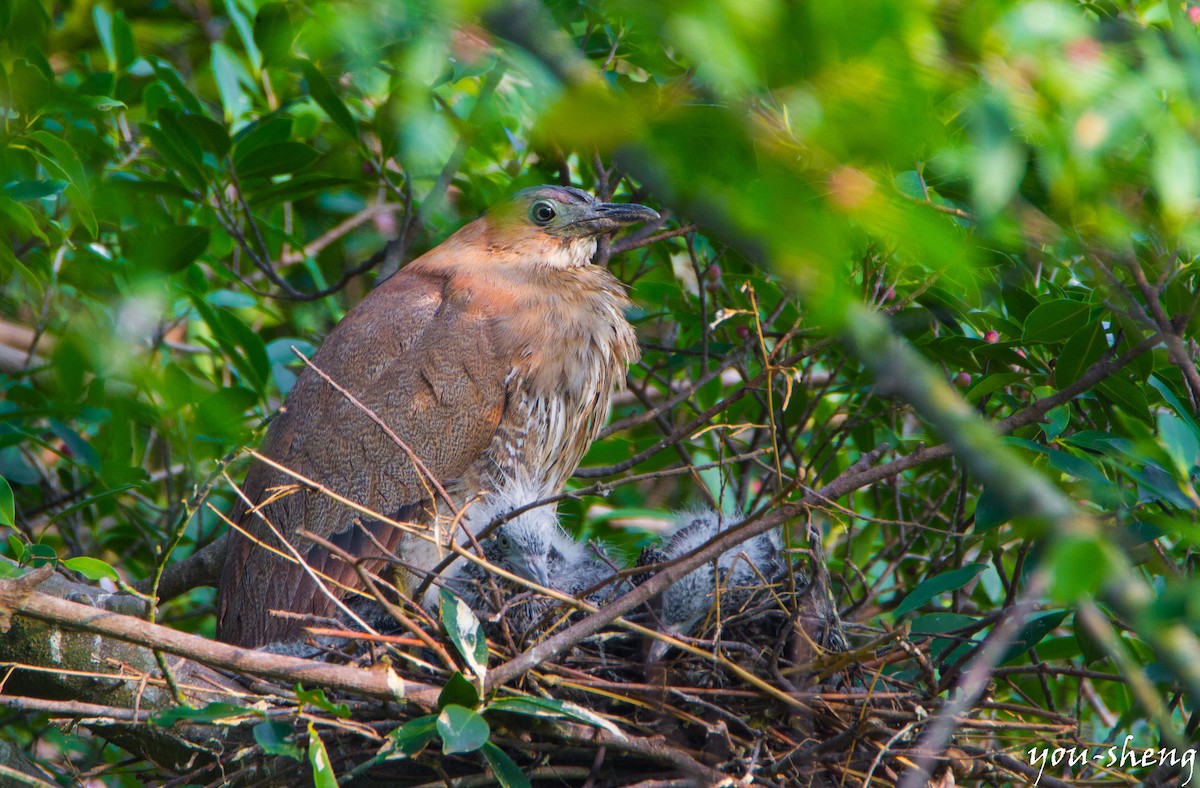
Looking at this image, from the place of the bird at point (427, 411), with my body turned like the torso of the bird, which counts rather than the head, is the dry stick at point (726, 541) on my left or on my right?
on my right

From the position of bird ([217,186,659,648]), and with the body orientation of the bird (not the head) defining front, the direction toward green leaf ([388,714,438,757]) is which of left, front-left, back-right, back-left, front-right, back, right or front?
right

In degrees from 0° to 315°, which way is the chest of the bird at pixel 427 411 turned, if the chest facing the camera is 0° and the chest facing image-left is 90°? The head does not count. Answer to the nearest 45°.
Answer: approximately 270°

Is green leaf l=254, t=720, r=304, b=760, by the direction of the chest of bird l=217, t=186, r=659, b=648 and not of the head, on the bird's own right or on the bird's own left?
on the bird's own right

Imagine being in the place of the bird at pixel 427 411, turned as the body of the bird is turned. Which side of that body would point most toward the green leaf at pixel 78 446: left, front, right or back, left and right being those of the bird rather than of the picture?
back

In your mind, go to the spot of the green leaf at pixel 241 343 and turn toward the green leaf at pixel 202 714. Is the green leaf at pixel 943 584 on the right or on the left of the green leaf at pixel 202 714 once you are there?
left

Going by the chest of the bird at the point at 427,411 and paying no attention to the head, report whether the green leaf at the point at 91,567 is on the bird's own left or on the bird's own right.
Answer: on the bird's own right

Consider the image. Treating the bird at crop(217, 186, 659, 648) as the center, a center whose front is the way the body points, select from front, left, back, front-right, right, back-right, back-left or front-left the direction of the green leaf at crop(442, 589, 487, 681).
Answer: right

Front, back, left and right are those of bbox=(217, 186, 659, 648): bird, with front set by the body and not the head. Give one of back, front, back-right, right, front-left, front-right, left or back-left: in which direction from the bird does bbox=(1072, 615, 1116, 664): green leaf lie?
front-right

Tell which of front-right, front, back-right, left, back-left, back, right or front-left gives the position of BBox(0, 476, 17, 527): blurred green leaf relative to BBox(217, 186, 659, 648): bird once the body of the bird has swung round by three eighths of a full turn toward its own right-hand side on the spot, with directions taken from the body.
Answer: front

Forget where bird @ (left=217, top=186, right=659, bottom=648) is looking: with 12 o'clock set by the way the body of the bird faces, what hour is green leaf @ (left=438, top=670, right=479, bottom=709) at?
The green leaf is roughly at 3 o'clock from the bird.
